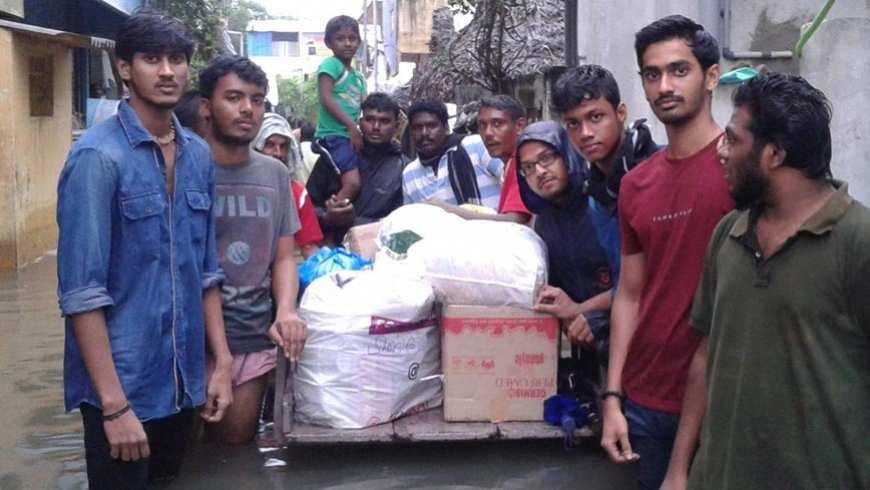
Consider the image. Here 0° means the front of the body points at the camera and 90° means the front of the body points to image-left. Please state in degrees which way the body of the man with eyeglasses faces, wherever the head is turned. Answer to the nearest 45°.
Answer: approximately 45°

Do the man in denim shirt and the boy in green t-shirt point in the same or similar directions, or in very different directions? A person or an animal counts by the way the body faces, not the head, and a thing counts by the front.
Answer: same or similar directions

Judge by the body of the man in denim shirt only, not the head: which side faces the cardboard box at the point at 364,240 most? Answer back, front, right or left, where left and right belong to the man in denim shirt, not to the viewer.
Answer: left

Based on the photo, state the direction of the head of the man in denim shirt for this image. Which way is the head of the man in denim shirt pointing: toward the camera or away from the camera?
toward the camera

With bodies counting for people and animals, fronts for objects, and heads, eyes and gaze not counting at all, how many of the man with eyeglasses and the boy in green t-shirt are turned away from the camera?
0

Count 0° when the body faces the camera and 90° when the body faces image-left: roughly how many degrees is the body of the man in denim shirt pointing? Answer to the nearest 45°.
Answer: approximately 315°

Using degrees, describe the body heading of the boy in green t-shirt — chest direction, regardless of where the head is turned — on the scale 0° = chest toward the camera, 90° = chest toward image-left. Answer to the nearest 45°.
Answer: approximately 315°

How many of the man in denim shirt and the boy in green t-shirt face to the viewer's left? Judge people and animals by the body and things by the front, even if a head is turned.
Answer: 0

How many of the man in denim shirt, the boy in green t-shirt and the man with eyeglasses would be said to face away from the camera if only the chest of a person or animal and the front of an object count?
0

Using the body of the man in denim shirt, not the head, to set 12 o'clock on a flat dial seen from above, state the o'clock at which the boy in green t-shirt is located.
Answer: The boy in green t-shirt is roughly at 8 o'clock from the man in denim shirt.

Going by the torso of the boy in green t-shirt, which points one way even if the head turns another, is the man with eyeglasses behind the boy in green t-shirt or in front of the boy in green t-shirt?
in front
